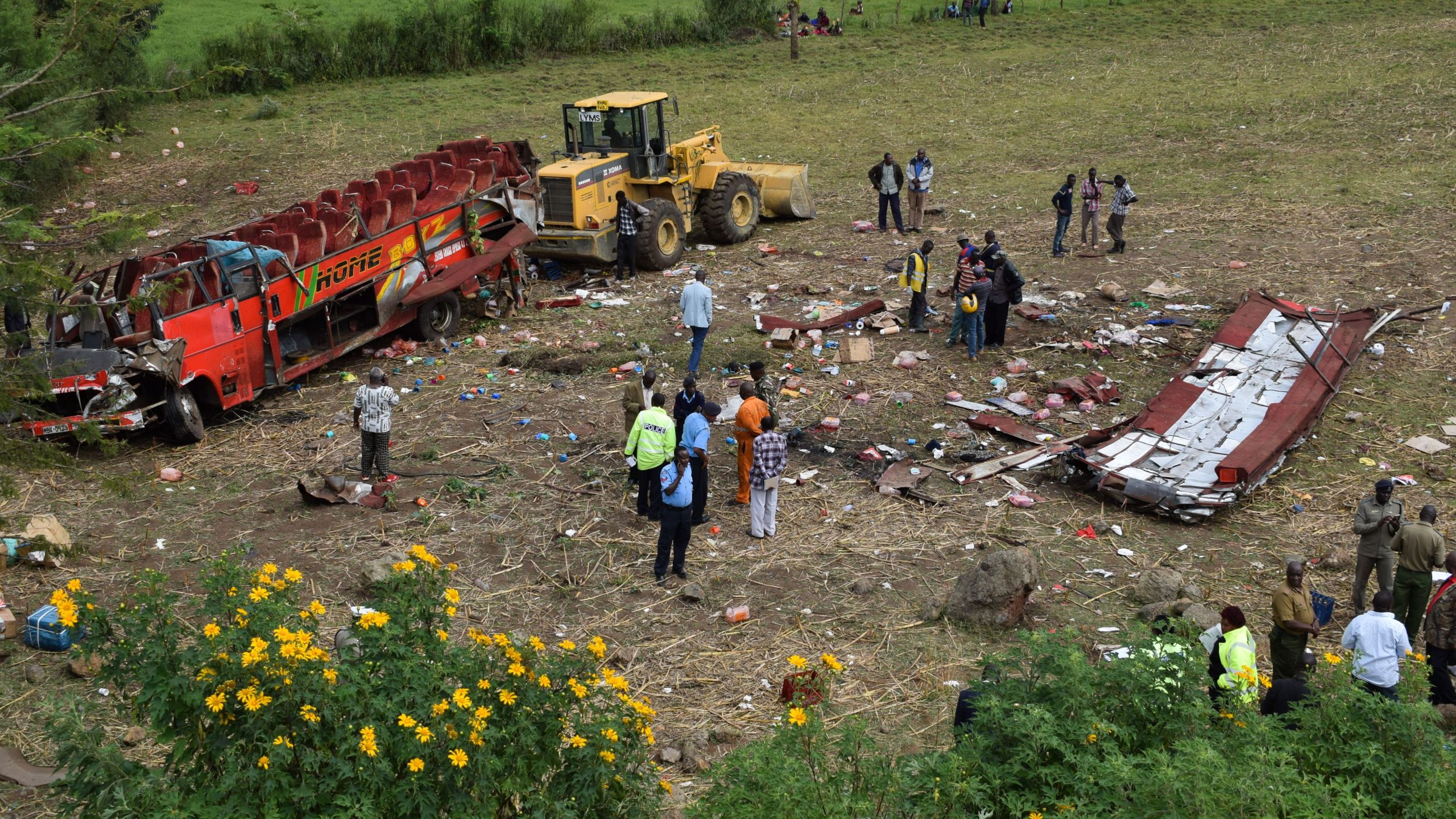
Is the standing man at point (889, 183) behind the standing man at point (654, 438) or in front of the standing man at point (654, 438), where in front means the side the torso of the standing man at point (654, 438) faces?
in front

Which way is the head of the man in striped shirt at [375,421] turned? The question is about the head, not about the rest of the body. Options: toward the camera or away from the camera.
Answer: away from the camera

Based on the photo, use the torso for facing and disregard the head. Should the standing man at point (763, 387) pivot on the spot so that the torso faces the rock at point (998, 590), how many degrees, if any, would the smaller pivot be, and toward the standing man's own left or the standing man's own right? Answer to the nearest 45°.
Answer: approximately 45° to the standing man's own left

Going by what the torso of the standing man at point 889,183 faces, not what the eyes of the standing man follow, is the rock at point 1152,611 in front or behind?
in front

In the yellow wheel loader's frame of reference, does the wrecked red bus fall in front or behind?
behind

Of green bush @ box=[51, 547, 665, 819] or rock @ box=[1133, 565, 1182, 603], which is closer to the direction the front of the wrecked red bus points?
the green bush

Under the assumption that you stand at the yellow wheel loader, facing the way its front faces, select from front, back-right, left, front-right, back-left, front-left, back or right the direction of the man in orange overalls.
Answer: back-right

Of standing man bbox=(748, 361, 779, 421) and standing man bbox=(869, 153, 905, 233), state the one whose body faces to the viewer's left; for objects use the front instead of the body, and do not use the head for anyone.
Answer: standing man bbox=(748, 361, 779, 421)

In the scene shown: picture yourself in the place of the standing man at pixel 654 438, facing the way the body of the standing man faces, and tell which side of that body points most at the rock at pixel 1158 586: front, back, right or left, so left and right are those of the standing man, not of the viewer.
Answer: right

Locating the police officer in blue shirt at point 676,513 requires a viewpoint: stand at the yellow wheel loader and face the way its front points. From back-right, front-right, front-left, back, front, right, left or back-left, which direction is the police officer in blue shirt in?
back-right
